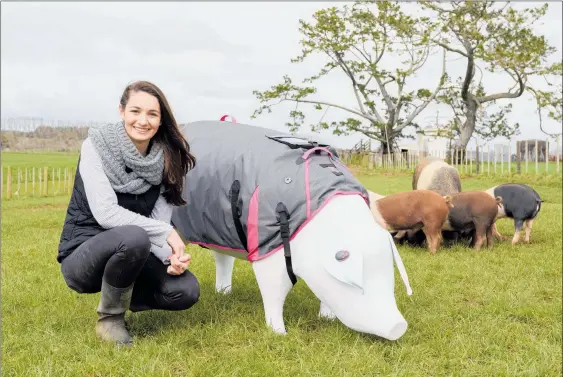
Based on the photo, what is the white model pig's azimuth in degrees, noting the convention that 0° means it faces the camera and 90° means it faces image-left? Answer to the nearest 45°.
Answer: approximately 315°

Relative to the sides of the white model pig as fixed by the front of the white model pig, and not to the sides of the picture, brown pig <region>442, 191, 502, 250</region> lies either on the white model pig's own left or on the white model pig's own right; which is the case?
on the white model pig's own left

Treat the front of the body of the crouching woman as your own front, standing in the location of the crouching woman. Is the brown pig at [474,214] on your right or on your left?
on your left

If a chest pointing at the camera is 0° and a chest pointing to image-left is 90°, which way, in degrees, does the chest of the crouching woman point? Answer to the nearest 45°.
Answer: approximately 315°

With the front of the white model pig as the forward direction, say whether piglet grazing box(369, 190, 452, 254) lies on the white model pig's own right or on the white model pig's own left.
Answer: on the white model pig's own left

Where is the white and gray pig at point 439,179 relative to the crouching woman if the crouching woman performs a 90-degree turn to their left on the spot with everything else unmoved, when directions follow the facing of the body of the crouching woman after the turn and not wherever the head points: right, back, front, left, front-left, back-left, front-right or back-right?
front

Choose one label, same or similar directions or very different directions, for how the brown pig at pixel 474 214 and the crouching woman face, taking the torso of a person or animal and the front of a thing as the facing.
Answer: very different directions

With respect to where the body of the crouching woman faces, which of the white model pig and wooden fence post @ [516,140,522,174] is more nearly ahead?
the white model pig

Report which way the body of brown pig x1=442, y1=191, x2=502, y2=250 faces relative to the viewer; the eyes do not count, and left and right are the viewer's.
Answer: facing to the left of the viewer
